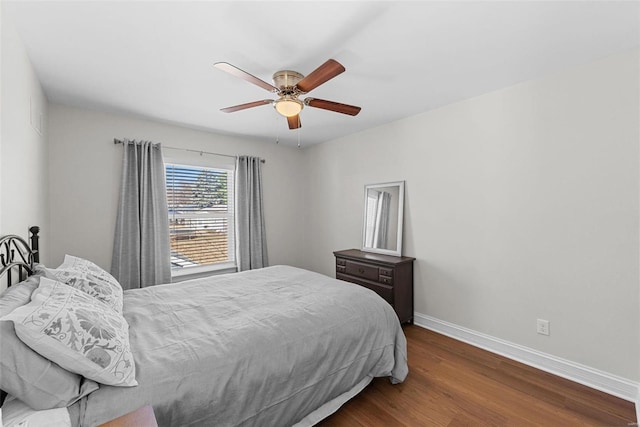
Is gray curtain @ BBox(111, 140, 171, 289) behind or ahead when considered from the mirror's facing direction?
ahead

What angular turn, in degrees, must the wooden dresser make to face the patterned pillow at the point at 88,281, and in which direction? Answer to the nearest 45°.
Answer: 0° — it already faces it

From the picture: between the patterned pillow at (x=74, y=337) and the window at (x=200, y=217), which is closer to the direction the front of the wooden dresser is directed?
the patterned pillow

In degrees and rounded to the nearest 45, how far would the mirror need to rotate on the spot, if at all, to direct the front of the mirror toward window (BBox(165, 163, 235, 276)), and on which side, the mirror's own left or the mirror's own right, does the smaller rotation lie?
approximately 45° to the mirror's own right

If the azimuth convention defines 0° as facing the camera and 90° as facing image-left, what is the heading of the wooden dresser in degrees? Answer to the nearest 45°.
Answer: approximately 45°

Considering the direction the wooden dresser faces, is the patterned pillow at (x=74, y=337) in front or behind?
in front

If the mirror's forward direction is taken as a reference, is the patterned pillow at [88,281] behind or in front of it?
in front

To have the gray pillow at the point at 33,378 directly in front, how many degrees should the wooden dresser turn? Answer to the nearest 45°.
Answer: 0° — it already faces it

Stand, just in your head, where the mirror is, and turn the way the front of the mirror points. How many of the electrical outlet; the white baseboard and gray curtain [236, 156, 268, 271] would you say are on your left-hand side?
2

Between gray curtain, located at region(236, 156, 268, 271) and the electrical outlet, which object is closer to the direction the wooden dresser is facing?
the gray curtain

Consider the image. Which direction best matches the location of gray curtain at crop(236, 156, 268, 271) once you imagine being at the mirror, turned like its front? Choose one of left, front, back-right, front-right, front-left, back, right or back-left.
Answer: front-right

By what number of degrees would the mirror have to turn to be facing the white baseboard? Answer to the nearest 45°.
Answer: approximately 90° to its left
